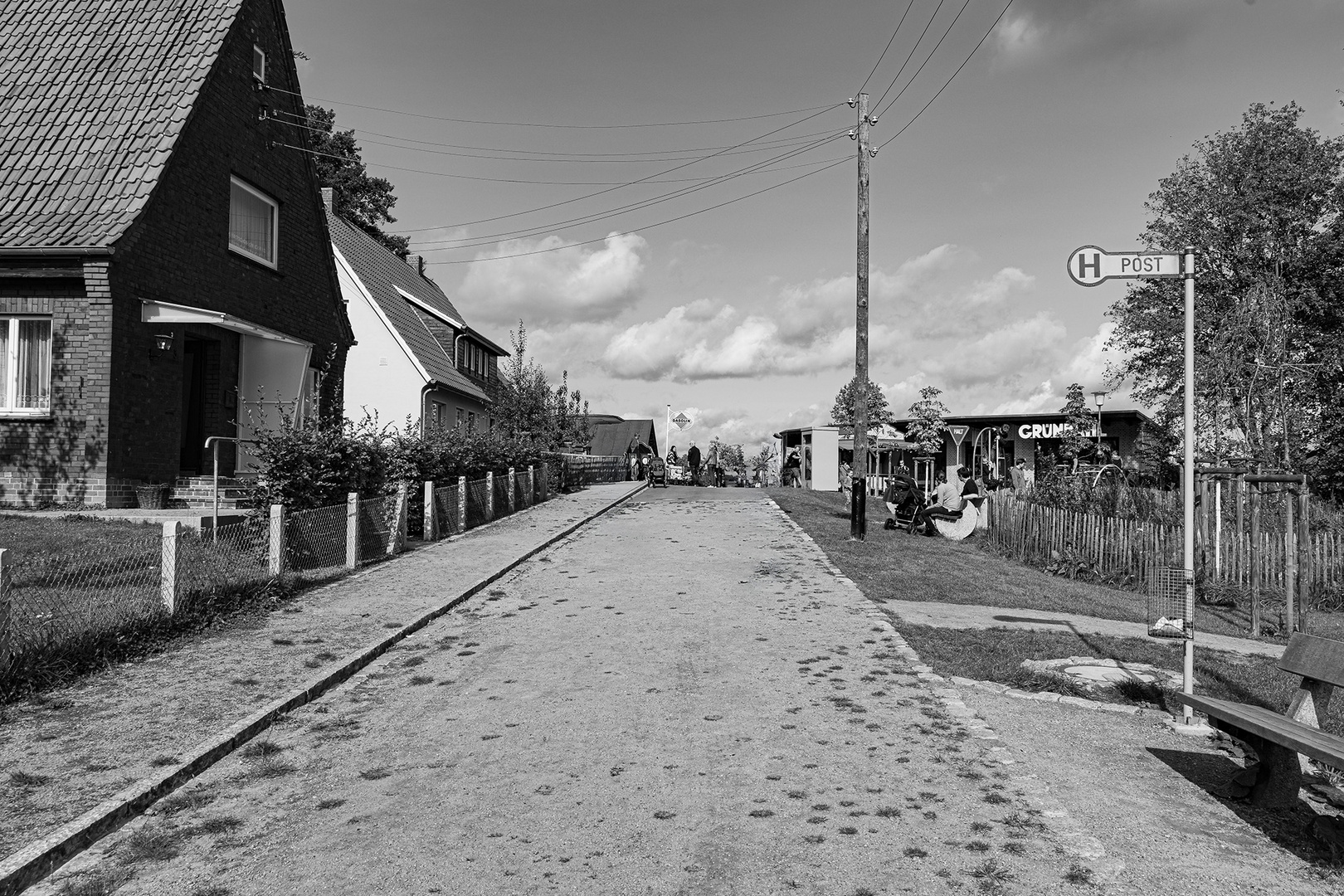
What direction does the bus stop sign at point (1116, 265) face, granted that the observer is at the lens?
facing the viewer

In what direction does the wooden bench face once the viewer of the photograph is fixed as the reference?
facing the viewer and to the left of the viewer

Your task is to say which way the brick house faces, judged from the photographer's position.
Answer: facing the viewer and to the right of the viewer

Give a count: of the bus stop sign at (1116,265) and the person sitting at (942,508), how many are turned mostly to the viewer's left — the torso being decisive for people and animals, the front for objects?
1

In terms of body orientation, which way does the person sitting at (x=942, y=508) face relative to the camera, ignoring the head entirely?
to the viewer's left

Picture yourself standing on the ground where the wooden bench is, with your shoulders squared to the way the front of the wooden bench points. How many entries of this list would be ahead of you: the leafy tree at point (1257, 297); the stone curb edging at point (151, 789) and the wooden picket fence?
1

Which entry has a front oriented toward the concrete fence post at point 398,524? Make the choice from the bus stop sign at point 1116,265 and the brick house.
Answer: the brick house

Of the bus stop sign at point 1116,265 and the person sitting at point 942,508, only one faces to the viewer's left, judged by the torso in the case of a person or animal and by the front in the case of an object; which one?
the person sitting

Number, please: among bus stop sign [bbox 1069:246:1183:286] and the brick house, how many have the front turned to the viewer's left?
0

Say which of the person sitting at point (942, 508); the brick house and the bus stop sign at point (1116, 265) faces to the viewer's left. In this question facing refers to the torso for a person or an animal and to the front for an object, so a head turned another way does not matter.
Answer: the person sitting

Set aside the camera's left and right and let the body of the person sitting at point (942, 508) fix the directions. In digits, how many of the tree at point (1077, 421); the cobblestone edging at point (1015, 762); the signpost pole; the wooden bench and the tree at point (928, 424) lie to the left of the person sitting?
3

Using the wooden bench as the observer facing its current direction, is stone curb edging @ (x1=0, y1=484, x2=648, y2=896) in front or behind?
in front
